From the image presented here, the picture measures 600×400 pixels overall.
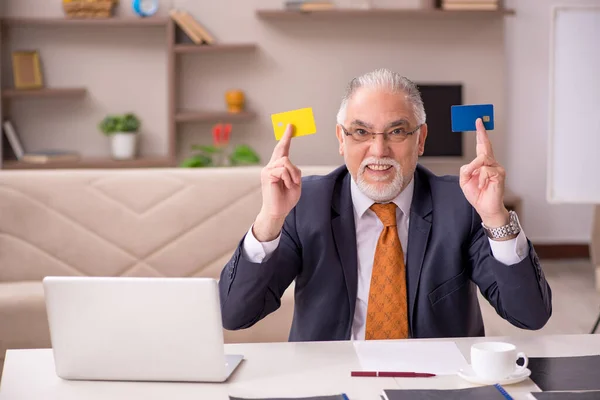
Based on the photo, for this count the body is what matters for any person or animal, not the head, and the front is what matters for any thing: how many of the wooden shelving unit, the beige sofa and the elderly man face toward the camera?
3

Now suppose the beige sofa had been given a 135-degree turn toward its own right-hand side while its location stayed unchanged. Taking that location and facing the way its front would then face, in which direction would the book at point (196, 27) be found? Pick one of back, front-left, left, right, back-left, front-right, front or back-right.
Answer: front-right

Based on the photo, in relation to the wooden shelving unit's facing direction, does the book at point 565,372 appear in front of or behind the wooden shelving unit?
in front

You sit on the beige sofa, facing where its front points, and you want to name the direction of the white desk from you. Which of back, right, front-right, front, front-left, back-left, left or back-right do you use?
front

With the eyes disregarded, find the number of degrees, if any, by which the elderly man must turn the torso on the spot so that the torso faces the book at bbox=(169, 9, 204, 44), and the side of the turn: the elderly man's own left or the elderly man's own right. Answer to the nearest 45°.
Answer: approximately 180°

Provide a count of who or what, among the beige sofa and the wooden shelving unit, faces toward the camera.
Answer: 2

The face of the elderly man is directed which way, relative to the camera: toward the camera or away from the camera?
toward the camera

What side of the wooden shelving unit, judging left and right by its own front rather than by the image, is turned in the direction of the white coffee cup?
front

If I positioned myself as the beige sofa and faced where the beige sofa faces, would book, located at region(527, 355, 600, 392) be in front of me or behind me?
in front

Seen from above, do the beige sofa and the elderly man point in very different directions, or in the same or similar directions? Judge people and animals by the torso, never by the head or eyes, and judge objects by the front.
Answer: same or similar directions

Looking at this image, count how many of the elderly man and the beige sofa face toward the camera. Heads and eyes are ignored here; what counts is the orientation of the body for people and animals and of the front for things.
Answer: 2

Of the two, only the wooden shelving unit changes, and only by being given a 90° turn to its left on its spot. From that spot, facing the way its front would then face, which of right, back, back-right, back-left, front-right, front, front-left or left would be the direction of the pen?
right

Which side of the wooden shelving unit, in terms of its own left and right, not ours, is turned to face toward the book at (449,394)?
front

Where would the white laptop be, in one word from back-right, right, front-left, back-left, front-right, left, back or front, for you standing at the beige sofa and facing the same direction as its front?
front

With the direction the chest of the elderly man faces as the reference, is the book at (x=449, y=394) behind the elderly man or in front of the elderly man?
in front

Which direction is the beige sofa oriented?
toward the camera

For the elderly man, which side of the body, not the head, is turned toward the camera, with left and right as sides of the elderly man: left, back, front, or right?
front
